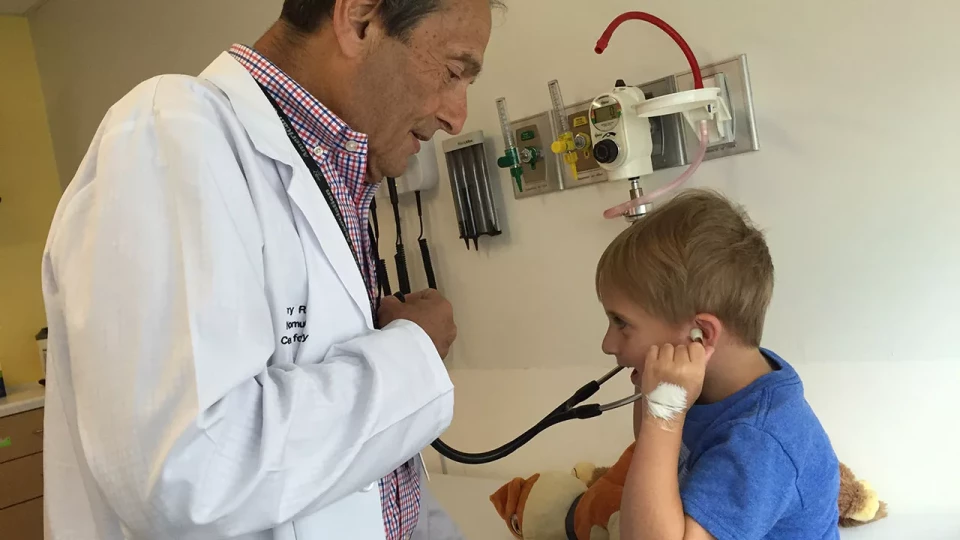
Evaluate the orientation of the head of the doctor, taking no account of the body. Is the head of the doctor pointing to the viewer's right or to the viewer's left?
to the viewer's right

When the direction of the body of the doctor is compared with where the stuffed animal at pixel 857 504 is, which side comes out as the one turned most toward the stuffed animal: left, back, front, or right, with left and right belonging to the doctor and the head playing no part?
front

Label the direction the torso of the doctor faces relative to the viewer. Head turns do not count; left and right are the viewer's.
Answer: facing to the right of the viewer

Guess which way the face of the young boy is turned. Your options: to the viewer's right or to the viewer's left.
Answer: to the viewer's left

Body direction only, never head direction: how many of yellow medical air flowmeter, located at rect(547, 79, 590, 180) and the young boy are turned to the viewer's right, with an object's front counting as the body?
0

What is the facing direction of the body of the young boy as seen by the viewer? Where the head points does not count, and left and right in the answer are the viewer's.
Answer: facing to the left of the viewer

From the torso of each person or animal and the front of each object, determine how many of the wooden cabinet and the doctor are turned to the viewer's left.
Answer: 0

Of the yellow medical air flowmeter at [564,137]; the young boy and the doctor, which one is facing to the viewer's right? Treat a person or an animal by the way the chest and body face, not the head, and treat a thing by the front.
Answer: the doctor

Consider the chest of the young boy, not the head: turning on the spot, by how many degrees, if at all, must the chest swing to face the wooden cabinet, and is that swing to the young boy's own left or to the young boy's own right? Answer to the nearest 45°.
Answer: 0° — they already face it

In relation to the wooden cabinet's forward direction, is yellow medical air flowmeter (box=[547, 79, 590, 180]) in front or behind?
in front

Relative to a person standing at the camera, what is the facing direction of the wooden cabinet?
facing the viewer and to the right of the viewer

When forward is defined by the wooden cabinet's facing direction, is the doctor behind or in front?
in front

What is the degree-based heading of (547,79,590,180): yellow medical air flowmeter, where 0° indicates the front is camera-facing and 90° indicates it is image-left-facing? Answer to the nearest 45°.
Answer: approximately 45°

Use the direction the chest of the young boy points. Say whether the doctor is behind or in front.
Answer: in front

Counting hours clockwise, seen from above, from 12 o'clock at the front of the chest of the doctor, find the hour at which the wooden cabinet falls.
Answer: The wooden cabinet is roughly at 8 o'clock from the doctor.
